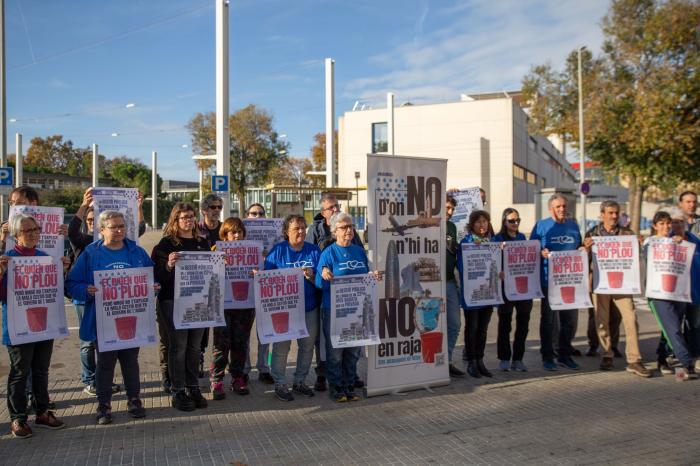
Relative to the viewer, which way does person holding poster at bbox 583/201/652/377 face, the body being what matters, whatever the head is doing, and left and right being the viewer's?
facing the viewer

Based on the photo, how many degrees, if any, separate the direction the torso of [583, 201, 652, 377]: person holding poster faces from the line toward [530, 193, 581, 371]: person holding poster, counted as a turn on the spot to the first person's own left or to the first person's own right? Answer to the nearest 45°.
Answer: approximately 90° to the first person's own right

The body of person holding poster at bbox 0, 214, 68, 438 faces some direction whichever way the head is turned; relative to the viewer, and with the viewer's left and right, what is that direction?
facing the viewer and to the right of the viewer

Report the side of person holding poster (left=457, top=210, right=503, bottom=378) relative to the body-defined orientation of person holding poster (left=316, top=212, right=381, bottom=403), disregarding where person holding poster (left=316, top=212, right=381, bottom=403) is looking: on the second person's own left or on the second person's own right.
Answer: on the second person's own left

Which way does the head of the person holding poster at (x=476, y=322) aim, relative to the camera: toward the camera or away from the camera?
toward the camera

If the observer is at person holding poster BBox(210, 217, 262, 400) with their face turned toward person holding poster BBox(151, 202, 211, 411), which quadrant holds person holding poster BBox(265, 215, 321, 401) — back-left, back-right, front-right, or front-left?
back-left

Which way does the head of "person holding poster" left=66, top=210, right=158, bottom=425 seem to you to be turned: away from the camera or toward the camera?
toward the camera

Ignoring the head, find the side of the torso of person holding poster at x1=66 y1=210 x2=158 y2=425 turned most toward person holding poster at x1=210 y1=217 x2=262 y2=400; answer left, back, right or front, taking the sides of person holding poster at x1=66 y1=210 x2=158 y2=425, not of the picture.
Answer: left

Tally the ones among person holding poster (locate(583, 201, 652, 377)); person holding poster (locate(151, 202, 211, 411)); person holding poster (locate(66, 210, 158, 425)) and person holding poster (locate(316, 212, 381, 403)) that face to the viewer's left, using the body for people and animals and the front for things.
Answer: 0

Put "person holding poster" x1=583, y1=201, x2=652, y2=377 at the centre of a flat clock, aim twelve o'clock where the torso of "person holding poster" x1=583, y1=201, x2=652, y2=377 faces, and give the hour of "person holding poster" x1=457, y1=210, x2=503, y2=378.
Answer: "person holding poster" x1=457, y1=210, x2=503, y2=378 is roughly at 2 o'clock from "person holding poster" x1=583, y1=201, x2=652, y2=377.

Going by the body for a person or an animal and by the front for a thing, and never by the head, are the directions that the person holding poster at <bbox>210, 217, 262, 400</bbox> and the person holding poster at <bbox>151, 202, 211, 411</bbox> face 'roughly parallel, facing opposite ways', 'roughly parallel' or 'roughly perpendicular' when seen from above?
roughly parallel

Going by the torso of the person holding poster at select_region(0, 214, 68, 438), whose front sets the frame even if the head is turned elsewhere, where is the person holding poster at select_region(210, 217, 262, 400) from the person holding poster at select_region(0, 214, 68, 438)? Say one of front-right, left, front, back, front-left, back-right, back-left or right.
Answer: front-left

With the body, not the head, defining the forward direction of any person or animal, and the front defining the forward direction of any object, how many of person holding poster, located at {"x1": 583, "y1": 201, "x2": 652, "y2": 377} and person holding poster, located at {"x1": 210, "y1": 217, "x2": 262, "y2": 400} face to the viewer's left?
0
